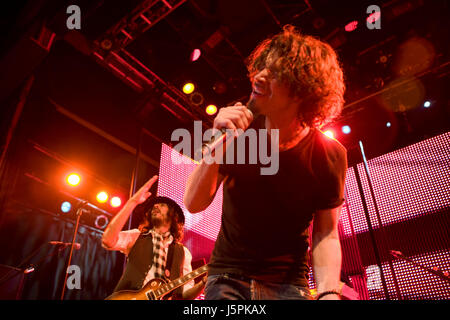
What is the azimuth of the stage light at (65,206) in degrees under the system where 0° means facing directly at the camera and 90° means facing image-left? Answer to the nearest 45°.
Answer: approximately 0°

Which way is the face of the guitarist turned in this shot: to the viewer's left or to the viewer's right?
to the viewer's left

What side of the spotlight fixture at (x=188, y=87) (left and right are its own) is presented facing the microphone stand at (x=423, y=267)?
left

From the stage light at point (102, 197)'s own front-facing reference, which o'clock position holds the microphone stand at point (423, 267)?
The microphone stand is roughly at 10 o'clock from the stage light.

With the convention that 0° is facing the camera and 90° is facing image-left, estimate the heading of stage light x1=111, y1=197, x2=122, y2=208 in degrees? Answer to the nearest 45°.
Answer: approximately 0°
